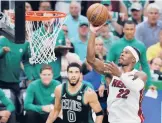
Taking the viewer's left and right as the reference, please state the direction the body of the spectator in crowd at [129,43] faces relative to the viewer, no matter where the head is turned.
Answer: facing the viewer

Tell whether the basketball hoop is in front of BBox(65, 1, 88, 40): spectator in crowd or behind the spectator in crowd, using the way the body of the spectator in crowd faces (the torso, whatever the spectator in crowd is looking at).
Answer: in front

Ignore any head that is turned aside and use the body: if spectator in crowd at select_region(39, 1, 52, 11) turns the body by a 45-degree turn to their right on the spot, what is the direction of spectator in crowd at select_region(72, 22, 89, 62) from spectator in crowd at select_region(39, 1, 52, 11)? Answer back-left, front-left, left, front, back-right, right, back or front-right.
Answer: left

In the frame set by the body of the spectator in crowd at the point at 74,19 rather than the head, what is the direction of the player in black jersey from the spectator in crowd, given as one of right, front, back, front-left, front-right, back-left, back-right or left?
front

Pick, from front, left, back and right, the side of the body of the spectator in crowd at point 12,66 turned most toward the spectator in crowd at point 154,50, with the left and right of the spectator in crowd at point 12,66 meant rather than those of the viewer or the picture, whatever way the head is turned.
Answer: left

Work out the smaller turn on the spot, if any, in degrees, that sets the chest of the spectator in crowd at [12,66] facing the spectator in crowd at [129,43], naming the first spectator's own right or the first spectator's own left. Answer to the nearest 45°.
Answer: approximately 90° to the first spectator's own left

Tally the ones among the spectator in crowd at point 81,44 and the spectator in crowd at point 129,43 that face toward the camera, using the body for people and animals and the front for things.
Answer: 2

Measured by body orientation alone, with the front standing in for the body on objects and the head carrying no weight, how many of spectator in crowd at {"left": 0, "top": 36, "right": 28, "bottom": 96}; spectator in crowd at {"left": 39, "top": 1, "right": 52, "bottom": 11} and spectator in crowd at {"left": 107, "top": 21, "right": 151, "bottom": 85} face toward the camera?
3

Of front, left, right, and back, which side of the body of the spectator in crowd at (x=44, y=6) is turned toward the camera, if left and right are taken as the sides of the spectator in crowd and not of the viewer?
front

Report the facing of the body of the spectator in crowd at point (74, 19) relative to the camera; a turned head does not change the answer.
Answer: toward the camera
